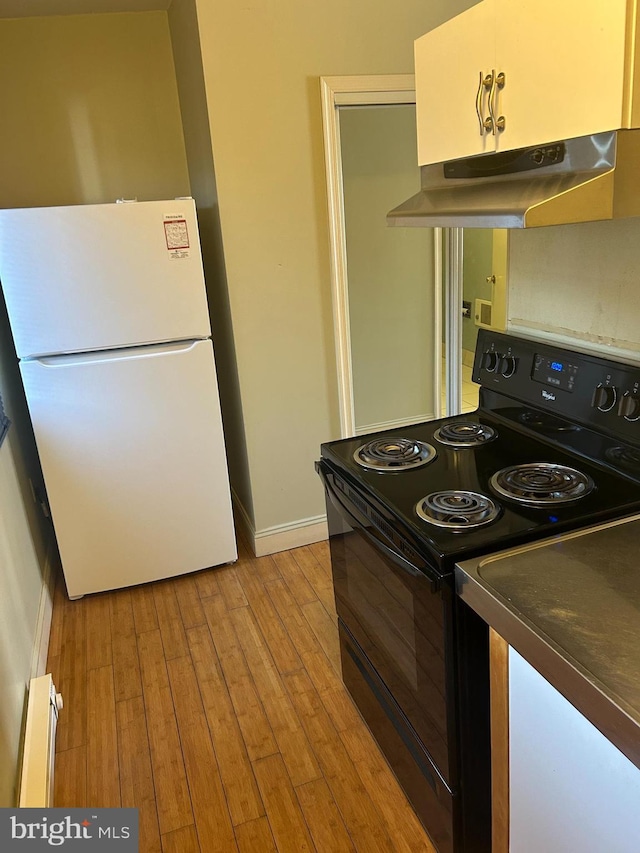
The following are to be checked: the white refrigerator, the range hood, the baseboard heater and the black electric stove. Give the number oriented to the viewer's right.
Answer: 1

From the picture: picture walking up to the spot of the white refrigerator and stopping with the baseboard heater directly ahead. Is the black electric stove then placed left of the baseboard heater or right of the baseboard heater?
left

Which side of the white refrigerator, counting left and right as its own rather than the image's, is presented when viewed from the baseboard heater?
front

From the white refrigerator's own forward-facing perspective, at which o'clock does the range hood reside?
The range hood is roughly at 11 o'clock from the white refrigerator.

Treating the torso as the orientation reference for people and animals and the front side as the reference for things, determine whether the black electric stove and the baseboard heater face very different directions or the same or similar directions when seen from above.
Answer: very different directions

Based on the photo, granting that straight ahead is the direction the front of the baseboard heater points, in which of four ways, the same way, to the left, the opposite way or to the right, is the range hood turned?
the opposite way

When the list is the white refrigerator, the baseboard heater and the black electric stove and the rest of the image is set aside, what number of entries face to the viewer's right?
1

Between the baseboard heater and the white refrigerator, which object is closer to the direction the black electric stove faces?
the baseboard heater

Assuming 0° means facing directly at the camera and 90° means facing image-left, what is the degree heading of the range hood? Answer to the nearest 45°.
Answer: approximately 45°

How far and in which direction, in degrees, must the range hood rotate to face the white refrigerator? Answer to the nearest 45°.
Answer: approximately 90° to its right

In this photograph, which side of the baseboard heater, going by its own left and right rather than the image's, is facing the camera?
right

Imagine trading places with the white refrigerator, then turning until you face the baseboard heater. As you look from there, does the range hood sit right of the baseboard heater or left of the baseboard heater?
left

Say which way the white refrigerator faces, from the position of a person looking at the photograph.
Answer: facing the viewer
